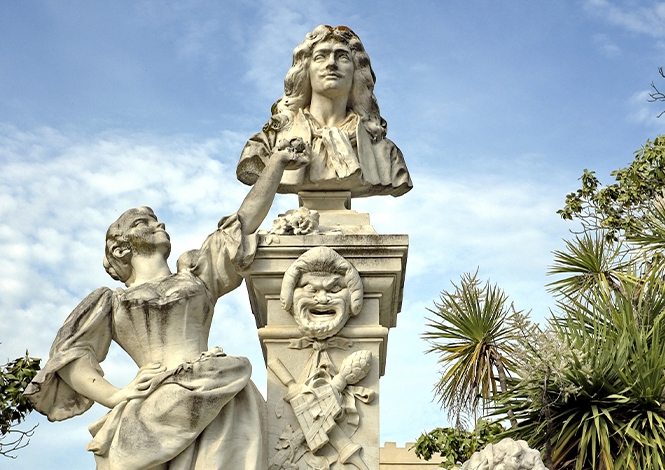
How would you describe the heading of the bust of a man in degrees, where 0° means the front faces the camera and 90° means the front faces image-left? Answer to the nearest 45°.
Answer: approximately 0°
